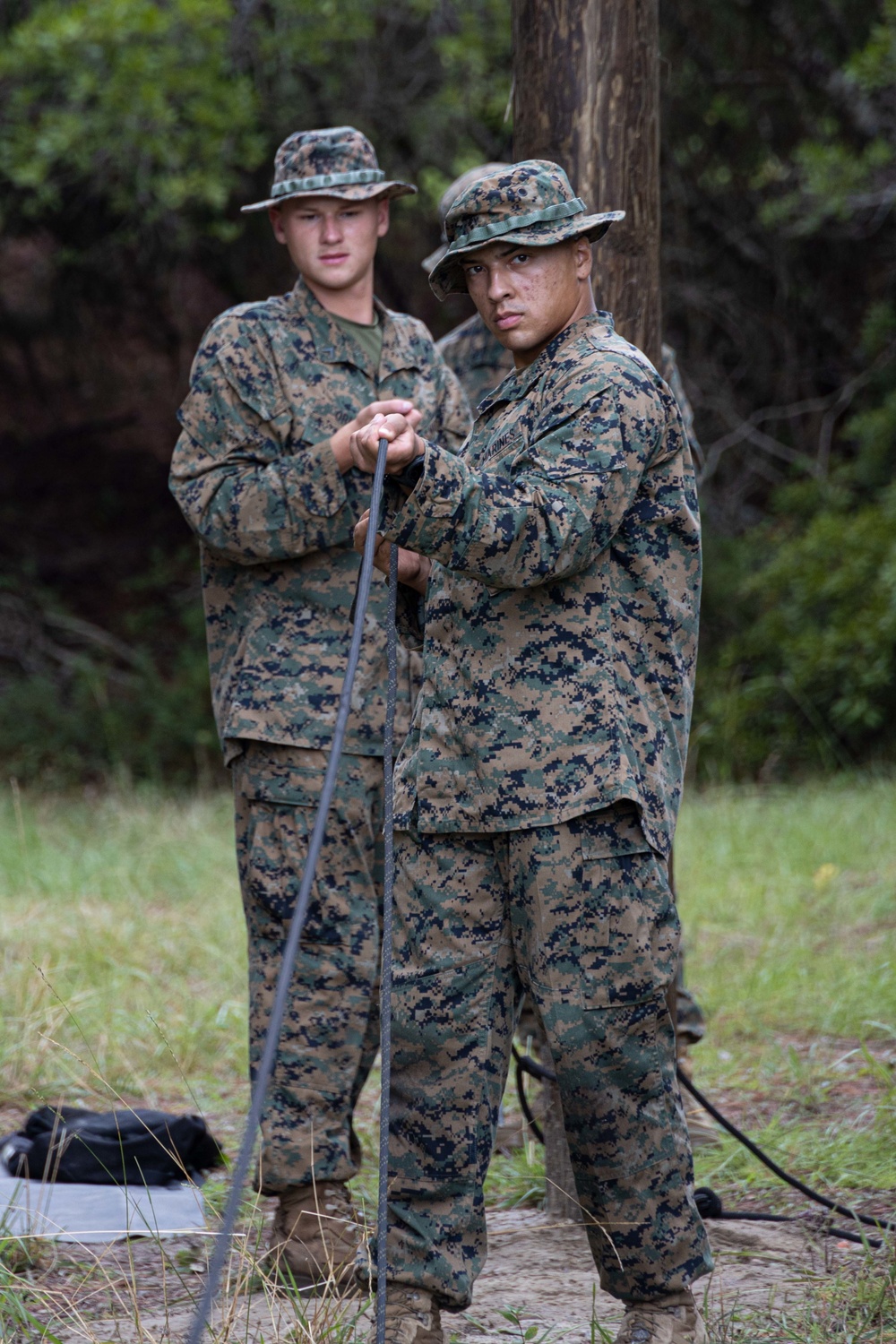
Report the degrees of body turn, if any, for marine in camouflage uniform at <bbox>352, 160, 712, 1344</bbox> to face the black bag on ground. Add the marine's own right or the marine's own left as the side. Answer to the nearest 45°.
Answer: approximately 90° to the marine's own right

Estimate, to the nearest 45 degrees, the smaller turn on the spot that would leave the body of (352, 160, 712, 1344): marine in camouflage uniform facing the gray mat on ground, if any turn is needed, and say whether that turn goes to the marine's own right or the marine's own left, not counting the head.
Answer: approximately 90° to the marine's own right

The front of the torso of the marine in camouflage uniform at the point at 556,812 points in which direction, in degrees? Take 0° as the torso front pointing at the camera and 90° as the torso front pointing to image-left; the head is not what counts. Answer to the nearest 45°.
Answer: approximately 45°

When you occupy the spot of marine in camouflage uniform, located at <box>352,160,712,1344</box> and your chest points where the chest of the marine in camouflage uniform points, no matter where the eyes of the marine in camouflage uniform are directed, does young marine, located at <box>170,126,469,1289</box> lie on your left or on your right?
on your right

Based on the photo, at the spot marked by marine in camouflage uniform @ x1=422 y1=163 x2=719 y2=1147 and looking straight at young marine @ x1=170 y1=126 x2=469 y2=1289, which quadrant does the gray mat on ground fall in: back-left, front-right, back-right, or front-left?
front-right
